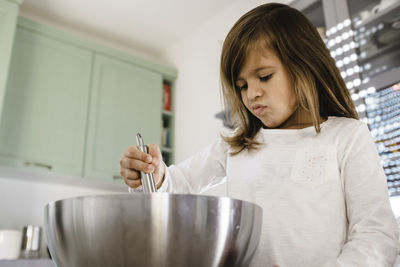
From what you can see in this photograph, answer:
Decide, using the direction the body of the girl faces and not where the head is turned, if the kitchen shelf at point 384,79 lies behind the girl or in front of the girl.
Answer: behind

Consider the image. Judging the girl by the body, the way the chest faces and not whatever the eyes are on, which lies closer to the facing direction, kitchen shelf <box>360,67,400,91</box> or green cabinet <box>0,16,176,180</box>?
the green cabinet

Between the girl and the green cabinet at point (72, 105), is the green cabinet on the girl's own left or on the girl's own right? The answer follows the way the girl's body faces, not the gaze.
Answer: on the girl's own right

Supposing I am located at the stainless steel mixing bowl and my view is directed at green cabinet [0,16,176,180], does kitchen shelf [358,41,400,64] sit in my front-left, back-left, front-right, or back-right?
front-right

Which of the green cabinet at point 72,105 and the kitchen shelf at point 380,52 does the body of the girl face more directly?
the green cabinet

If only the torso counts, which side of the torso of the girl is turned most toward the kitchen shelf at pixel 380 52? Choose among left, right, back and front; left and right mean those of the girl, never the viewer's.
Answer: back

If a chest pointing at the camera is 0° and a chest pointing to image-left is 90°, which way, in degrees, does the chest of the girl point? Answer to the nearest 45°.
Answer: approximately 45°

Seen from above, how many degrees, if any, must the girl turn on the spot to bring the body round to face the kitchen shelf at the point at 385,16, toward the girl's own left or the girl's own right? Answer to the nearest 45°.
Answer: approximately 180°

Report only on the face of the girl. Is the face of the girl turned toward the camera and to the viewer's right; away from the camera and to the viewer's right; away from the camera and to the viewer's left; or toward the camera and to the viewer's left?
toward the camera and to the viewer's left
